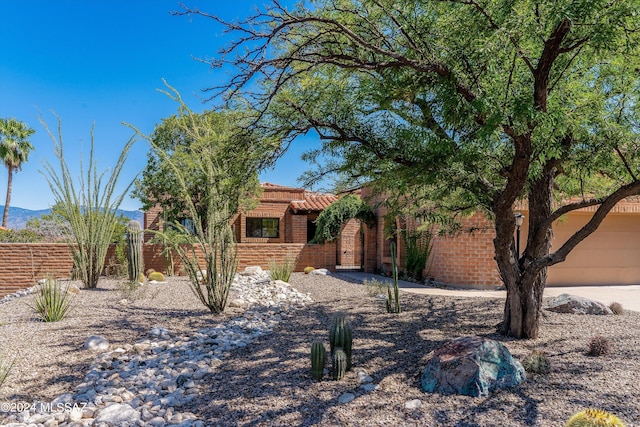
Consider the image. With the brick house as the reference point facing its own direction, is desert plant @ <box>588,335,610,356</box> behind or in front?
in front

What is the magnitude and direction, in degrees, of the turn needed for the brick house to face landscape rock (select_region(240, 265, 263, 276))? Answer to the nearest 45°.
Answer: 0° — it already faces it

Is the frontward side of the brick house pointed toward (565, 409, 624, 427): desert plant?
yes

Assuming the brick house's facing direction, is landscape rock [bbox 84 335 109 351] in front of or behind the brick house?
in front

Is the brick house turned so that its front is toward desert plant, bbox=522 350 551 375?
yes

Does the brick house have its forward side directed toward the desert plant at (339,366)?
yes

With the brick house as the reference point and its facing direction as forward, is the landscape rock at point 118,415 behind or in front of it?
in front

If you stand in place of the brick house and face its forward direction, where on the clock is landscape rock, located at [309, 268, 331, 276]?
The landscape rock is roughly at 12 o'clock from the brick house.

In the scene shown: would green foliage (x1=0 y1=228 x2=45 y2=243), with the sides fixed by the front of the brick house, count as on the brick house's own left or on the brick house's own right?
on the brick house's own right

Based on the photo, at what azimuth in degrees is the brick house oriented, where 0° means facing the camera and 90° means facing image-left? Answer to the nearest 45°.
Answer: approximately 0°

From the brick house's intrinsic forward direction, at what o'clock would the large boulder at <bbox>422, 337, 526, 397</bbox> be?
The large boulder is roughly at 12 o'clock from the brick house.

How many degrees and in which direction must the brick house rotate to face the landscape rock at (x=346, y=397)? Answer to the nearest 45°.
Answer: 0° — it already faces it
